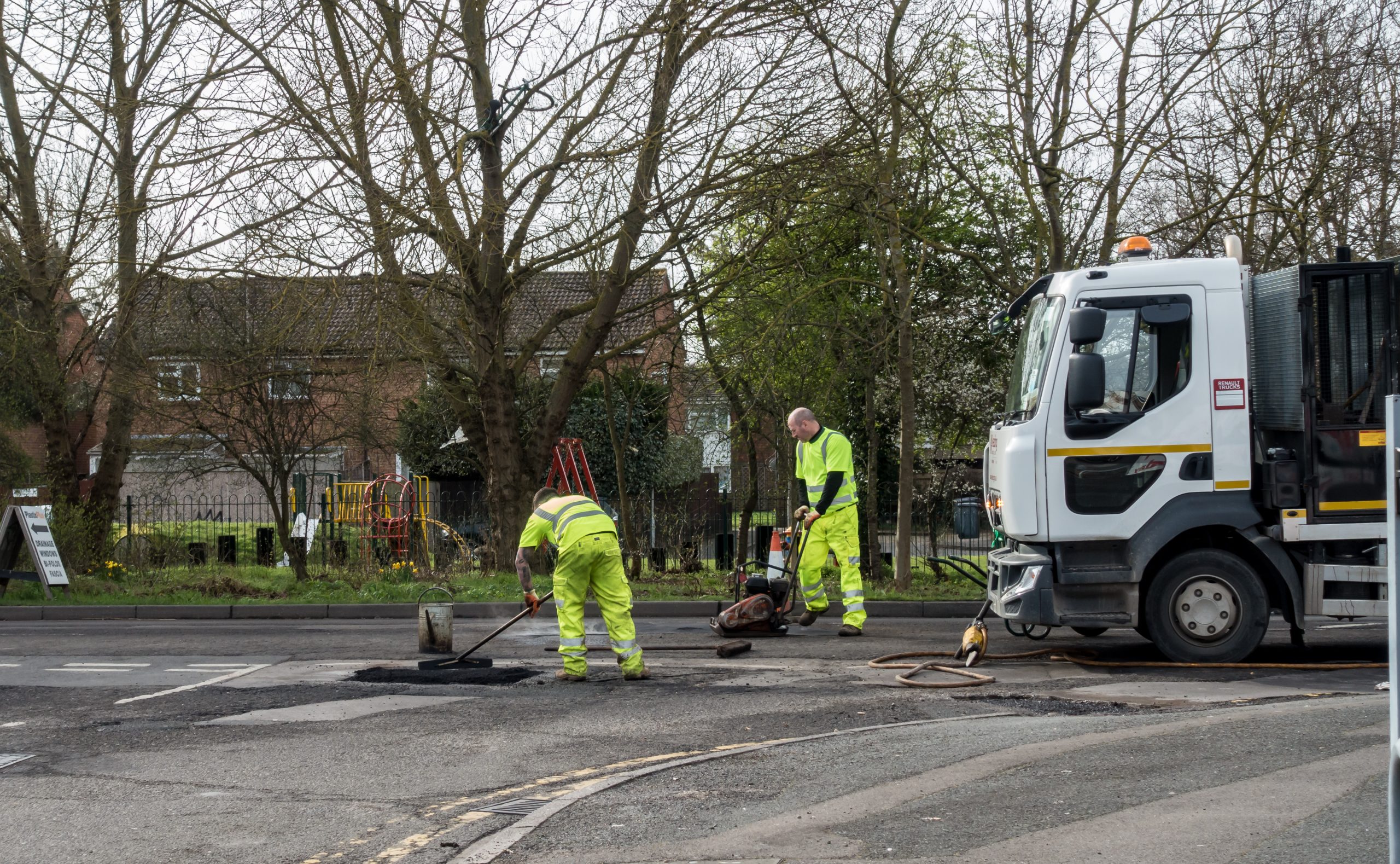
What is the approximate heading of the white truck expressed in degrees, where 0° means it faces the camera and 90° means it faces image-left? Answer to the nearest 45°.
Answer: approximately 90°

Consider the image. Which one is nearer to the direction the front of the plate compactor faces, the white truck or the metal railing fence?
the metal railing fence

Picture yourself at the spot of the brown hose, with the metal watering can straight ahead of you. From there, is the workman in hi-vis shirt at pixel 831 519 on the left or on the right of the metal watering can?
right

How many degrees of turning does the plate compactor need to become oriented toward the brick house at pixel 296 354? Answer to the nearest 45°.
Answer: approximately 45° to its right

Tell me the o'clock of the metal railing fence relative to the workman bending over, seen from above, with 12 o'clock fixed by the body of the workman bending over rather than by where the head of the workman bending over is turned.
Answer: The metal railing fence is roughly at 1 o'clock from the workman bending over.

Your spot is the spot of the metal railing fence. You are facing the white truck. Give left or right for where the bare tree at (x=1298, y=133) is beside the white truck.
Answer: left

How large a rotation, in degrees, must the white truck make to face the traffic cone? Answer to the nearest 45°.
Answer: approximately 45° to its right

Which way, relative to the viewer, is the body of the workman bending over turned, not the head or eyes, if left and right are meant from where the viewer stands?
facing away from the viewer and to the left of the viewer

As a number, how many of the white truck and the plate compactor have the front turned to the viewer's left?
2

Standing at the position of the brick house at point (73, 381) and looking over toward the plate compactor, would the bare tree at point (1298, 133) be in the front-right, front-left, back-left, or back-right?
front-left

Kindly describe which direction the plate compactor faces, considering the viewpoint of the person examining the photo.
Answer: facing to the left of the viewer

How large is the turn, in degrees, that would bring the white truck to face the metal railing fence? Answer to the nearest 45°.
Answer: approximately 45° to its right

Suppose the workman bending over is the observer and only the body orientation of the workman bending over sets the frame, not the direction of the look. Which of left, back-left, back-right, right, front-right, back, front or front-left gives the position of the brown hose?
back-right

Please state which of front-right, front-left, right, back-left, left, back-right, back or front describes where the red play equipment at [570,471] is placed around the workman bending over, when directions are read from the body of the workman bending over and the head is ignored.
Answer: front-right
